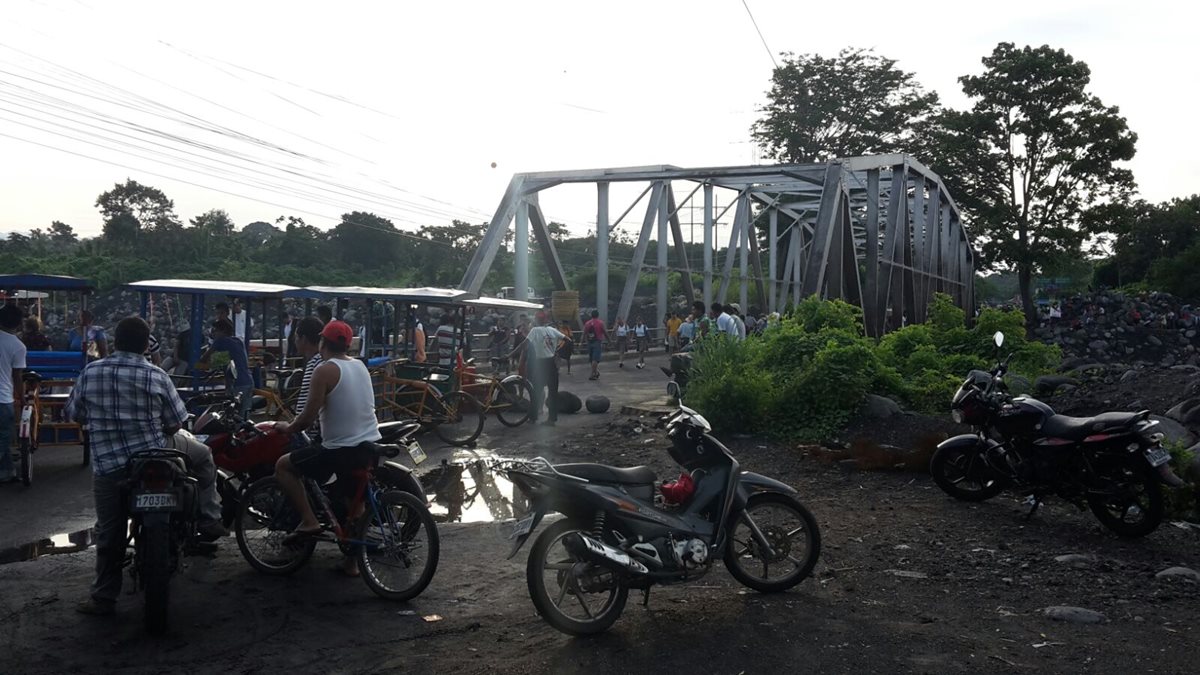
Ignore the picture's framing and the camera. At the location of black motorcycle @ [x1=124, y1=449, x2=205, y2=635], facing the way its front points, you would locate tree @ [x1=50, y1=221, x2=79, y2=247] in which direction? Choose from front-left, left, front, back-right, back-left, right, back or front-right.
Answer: front

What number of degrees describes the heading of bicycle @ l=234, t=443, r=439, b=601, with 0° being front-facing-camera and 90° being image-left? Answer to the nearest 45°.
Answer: approximately 135°

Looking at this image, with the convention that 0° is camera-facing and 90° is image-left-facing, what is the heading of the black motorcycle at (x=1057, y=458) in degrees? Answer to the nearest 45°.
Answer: approximately 135°

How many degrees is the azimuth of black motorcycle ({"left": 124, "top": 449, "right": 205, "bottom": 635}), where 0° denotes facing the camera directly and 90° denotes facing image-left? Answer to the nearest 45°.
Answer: approximately 180°

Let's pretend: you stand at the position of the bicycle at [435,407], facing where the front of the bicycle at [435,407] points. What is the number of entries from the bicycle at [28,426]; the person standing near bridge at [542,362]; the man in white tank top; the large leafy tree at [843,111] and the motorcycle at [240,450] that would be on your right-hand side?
2

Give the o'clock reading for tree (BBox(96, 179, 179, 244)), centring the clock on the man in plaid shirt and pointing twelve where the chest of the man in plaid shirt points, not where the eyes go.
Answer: The tree is roughly at 12 o'clock from the man in plaid shirt.

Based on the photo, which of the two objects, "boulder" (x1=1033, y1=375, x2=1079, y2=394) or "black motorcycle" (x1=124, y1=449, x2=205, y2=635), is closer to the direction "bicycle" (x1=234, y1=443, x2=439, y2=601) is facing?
the black motorcycle

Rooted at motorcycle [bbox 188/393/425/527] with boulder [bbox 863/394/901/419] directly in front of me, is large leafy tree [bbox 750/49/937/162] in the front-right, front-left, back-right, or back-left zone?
front-left

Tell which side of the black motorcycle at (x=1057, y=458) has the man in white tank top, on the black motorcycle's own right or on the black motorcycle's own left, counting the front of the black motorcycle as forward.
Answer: on the black motorcycle's own left

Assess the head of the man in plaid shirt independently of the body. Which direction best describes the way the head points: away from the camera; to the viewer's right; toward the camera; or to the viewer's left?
away from the camera

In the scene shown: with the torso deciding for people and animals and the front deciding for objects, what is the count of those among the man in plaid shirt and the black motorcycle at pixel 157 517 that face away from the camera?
2

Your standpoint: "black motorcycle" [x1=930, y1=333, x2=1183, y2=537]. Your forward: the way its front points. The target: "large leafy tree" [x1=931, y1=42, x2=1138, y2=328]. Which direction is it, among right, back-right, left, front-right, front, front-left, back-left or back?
front-right

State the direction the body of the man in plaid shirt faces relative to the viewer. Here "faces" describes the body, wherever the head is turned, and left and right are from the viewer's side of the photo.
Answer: facing away from the viewer
